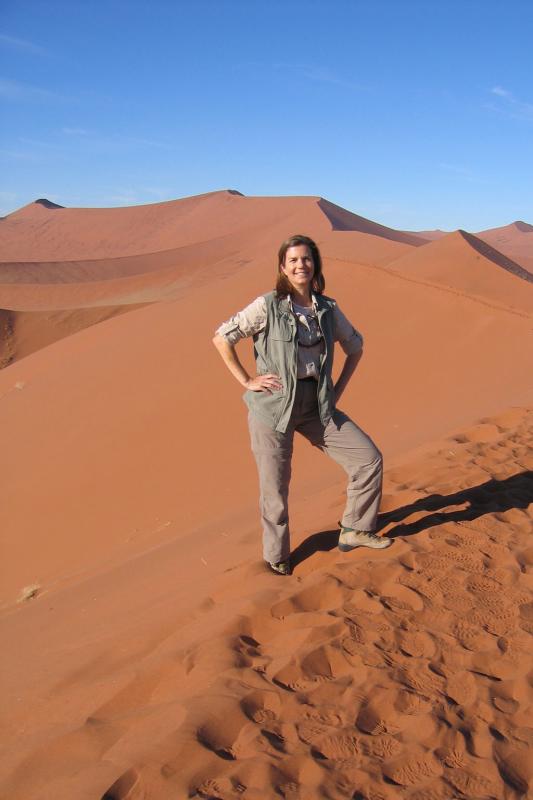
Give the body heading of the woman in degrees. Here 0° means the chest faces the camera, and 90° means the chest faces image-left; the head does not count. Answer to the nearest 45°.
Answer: approximately 315°

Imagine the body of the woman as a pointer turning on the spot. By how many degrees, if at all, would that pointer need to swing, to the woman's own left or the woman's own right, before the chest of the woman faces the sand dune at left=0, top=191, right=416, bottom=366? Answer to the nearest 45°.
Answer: approximately 135° to the woman's own left
